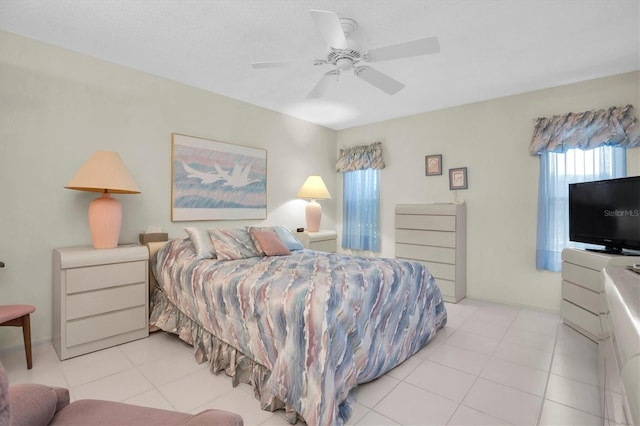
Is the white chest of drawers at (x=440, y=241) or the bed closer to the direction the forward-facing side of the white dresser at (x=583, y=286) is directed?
the bed

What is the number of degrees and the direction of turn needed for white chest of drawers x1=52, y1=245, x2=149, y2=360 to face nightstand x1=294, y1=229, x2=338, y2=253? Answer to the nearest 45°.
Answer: approximately 45° to its left

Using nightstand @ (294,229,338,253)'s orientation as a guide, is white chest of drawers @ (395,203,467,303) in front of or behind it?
in front

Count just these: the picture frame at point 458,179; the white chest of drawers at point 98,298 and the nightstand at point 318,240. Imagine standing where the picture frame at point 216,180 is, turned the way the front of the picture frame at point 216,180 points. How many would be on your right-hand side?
1

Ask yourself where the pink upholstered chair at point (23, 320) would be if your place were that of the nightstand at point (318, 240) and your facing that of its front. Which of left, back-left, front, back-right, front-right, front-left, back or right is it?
right

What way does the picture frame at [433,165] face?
toward the camera

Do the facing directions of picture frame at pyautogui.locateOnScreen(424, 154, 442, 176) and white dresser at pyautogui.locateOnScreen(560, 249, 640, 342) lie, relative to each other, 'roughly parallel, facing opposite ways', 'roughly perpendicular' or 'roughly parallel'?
roughly perpendicular

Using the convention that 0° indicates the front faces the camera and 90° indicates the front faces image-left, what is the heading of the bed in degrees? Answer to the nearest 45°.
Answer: approximately 315°

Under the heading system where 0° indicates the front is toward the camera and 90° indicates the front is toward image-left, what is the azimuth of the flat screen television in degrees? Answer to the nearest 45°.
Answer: approximately 45°

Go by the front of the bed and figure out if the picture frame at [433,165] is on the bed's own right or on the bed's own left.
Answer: on the bed's own left

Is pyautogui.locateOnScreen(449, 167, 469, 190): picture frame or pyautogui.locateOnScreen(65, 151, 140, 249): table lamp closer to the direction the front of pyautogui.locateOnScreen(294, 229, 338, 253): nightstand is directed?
the picture frame

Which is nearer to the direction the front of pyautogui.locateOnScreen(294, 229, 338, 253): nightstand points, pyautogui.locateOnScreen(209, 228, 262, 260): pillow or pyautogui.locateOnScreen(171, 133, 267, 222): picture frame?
the pillow

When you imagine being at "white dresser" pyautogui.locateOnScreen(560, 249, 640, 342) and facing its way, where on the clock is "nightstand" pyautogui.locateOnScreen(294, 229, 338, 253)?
The nightstand is roughly at 1 o'clock from the white dresser.

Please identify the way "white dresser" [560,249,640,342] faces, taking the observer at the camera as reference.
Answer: facing the viewer and to the left of the viewer
